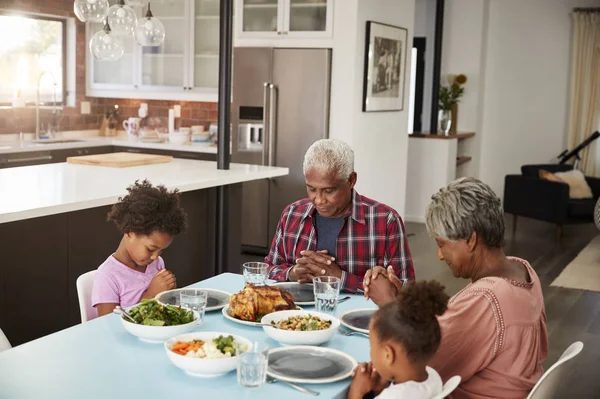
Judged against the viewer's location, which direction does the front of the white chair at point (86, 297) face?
facing the viewer and to the right of the viewer

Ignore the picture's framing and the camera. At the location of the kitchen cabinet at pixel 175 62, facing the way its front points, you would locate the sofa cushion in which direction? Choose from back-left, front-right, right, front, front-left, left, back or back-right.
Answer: left

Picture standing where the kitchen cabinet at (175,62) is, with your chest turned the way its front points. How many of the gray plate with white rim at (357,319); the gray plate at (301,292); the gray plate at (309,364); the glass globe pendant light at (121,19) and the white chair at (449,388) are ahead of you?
5

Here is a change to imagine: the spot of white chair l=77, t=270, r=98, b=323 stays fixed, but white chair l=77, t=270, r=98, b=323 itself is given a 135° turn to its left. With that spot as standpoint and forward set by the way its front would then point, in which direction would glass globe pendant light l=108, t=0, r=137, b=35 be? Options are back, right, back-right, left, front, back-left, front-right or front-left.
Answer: front

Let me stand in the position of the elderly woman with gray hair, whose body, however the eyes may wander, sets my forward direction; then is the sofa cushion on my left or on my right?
on my right

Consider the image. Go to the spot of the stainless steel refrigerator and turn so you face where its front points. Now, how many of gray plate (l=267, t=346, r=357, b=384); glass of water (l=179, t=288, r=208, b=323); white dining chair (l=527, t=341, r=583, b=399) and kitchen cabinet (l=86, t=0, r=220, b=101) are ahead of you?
3

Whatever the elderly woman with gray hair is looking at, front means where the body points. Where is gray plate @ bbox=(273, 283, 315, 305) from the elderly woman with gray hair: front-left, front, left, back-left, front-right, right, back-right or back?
front

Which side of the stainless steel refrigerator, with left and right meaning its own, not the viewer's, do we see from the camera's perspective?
front

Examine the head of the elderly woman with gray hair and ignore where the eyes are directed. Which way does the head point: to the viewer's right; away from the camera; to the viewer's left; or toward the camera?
to the viewer's left

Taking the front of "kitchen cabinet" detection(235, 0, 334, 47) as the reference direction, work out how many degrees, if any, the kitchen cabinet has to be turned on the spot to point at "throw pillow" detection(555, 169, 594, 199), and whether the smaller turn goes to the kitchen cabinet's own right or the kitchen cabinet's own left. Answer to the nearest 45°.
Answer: approximately 135° to the kitchen cabinet's own left

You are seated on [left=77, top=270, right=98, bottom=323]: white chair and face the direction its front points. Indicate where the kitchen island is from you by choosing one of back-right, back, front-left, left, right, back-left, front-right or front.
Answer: back-left

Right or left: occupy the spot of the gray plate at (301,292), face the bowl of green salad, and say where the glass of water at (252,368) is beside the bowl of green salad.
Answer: left

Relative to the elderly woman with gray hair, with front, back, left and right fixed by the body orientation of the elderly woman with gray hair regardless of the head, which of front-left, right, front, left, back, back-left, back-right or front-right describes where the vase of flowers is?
front-right

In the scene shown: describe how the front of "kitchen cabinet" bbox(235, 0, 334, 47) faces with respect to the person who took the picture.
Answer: facing the viewer
